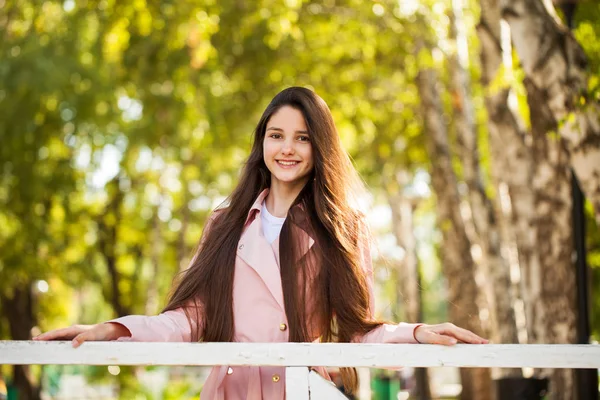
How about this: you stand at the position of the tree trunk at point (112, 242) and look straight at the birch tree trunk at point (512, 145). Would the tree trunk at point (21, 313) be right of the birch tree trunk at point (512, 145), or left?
right

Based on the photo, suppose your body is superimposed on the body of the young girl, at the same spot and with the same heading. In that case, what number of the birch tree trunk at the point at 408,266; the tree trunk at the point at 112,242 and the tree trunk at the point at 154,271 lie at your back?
3

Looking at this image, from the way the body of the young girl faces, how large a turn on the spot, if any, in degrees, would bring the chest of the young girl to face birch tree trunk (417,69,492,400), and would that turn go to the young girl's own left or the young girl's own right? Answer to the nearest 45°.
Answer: approximately 180°

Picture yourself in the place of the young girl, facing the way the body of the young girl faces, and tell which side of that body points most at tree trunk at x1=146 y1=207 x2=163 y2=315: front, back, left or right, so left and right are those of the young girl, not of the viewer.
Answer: back

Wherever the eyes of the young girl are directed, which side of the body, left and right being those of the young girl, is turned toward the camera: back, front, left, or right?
front

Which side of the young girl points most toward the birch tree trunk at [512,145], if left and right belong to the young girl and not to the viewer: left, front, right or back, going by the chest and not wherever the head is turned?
back

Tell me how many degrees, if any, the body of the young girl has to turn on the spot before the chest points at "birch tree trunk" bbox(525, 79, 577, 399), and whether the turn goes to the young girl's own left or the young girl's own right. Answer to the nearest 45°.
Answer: approximately 135° to the young girl's own left

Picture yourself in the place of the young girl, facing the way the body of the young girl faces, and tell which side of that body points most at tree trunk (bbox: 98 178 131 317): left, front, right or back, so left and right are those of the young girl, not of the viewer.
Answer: back

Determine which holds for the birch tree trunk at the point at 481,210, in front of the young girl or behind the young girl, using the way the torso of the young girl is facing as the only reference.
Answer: behind

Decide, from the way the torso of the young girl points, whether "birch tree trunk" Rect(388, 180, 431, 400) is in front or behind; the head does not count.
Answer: behind

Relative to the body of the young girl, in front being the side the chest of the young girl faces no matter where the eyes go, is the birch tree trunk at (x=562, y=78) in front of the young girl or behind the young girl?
behind
